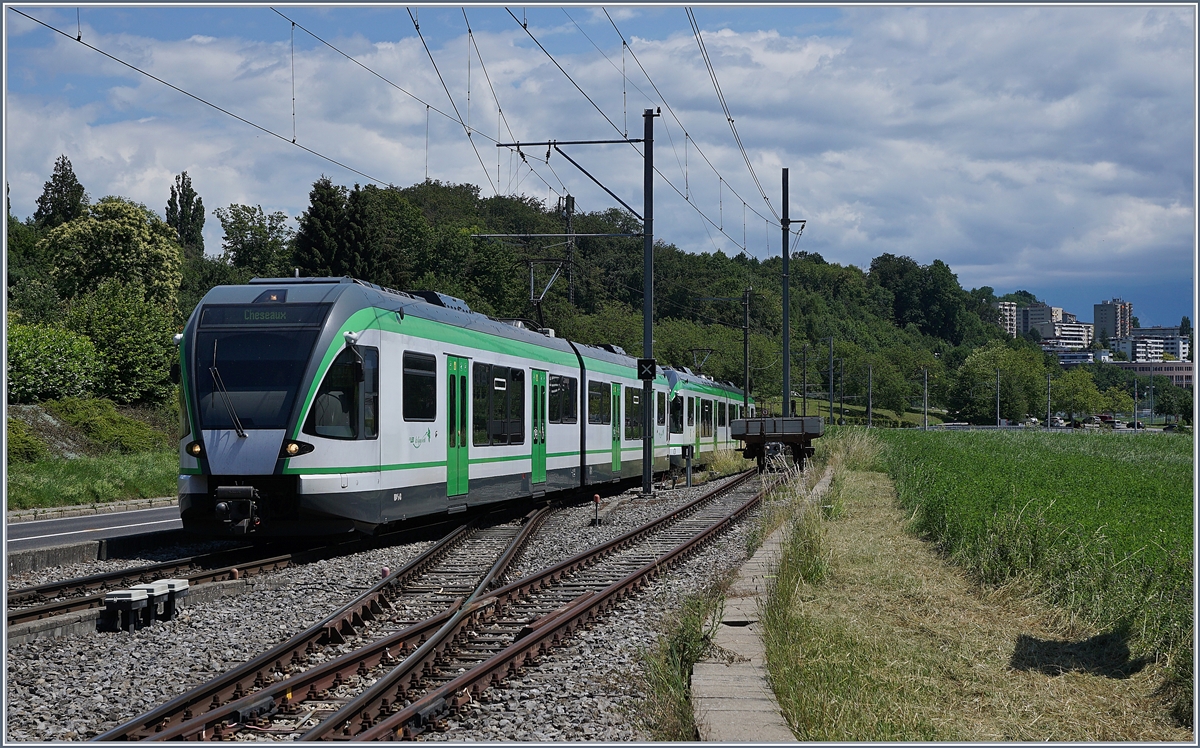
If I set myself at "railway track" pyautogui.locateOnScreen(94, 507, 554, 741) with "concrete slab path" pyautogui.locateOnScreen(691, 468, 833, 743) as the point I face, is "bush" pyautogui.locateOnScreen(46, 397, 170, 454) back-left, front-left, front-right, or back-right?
back-left

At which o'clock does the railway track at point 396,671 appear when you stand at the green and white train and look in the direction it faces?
The railway track is roughly at 10 o'clock from the green and white train.

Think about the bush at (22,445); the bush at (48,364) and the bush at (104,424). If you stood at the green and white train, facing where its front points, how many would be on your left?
0

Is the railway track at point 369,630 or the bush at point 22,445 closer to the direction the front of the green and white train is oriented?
the railway track

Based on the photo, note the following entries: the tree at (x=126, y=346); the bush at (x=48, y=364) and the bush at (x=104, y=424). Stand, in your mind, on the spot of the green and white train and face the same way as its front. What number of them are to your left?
0

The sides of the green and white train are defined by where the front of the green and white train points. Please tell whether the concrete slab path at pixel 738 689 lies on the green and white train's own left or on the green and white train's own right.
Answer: on the green and white train's own left

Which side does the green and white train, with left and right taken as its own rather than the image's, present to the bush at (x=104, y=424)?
right

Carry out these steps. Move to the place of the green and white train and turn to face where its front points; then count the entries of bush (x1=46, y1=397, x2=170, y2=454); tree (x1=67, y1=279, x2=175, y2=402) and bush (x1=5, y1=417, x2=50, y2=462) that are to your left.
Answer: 0

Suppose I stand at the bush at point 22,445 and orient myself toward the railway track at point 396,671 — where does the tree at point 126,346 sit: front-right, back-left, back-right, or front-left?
back-left

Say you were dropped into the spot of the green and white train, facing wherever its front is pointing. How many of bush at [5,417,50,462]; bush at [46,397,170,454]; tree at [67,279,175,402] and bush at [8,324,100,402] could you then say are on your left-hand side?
0
